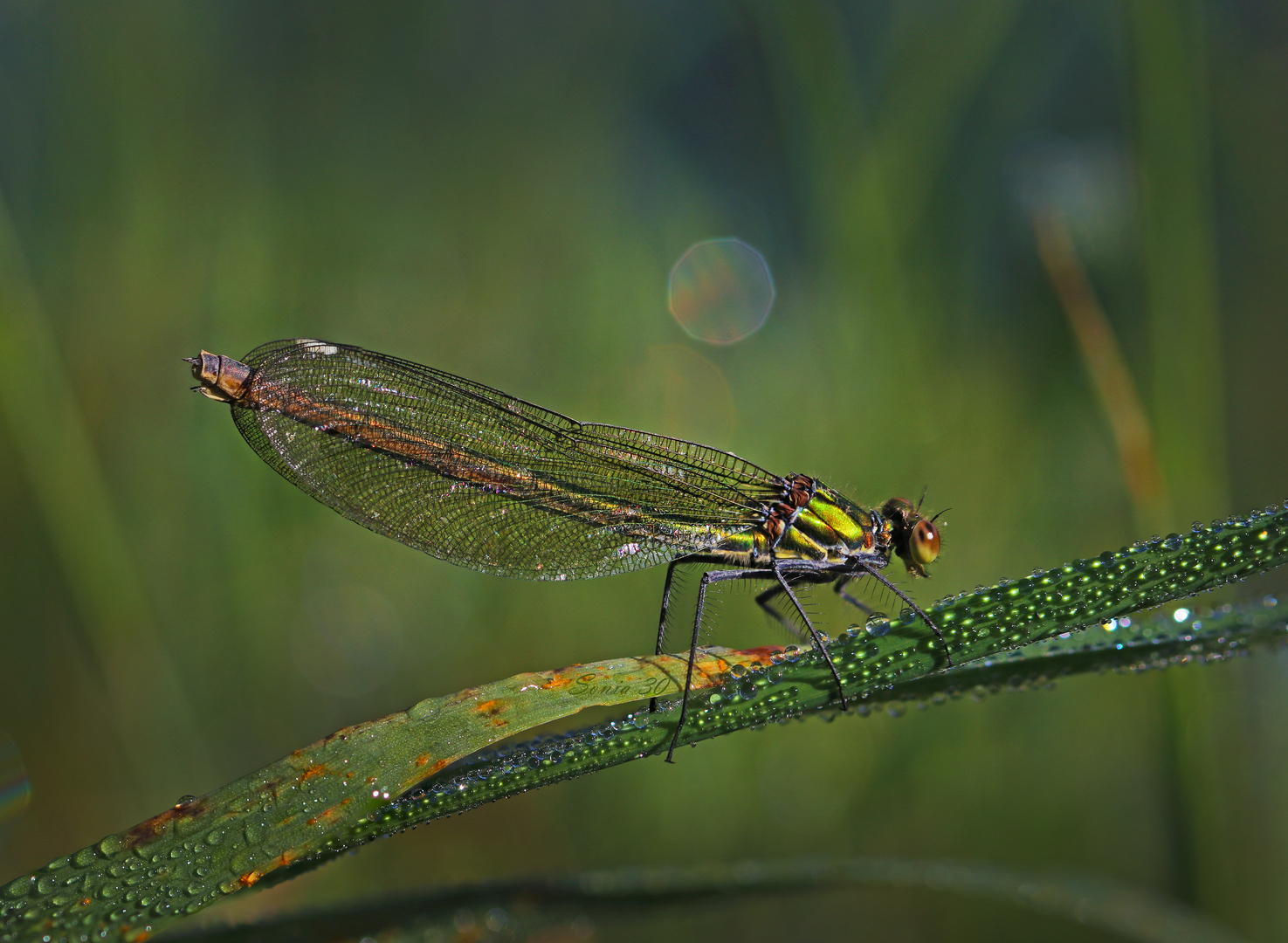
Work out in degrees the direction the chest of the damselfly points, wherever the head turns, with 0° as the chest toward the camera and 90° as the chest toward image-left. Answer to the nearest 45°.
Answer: approximately 270°
